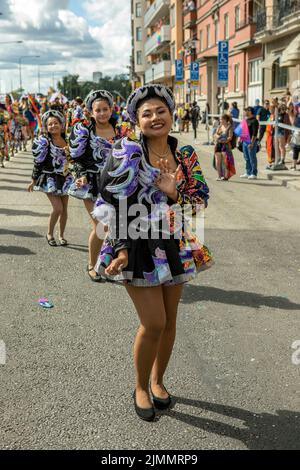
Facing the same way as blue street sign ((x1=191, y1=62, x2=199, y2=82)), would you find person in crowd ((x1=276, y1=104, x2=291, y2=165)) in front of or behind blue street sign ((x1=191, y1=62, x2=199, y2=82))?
in front

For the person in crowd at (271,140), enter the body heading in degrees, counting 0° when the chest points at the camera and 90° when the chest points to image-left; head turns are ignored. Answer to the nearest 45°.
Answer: approximately 90°

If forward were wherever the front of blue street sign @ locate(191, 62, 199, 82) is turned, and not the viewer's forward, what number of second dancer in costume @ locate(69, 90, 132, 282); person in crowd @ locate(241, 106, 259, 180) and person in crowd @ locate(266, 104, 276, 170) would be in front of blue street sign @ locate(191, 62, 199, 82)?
3

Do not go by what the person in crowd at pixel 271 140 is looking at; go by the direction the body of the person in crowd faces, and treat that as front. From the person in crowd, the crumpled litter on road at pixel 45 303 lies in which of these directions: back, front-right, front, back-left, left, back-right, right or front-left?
left

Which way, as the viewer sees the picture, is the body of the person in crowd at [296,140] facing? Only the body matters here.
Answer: to the viewer's left

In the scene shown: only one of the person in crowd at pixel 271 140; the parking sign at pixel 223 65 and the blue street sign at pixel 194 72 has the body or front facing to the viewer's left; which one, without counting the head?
the person in crowd

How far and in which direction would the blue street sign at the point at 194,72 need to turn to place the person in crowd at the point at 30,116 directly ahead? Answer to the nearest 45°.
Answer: approximately 45° to its right

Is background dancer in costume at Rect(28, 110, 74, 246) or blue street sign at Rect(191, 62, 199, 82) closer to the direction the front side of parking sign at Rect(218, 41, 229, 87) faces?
the background dancer in costume
